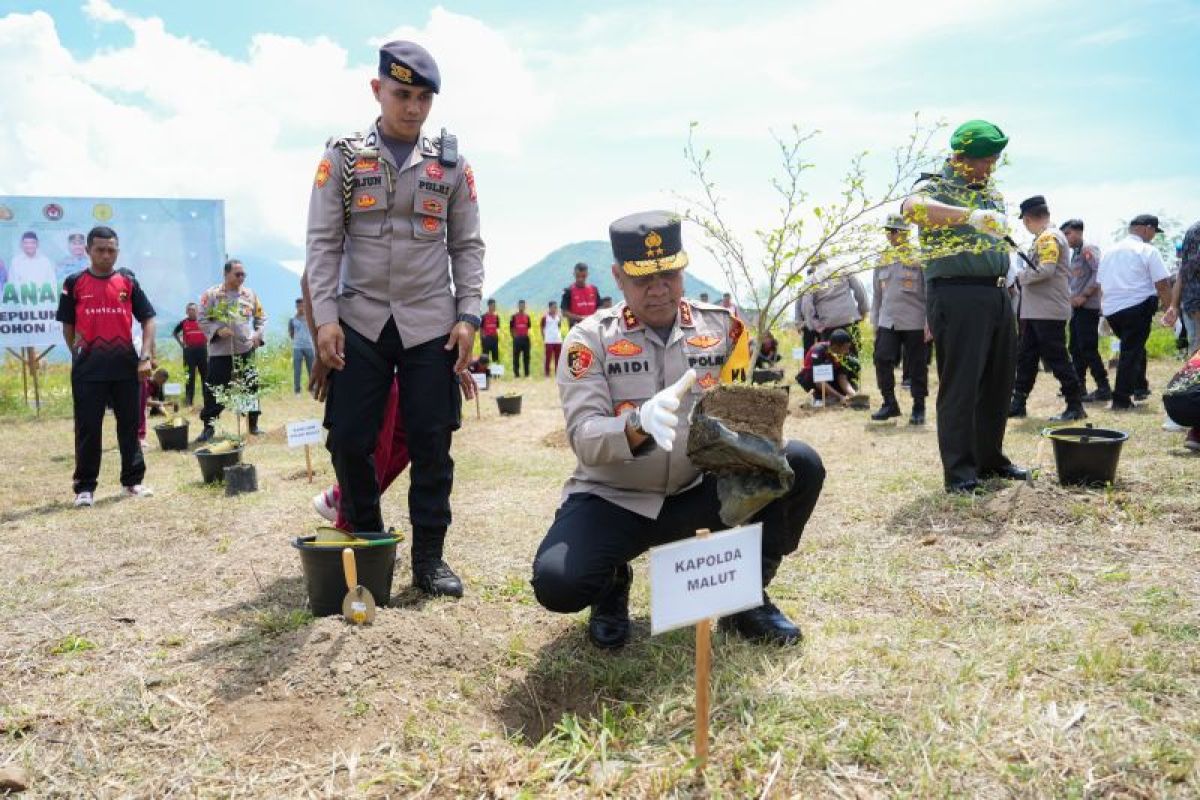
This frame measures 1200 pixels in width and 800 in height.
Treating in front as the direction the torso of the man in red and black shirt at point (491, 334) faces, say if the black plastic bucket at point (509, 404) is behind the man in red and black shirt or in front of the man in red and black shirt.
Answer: in front

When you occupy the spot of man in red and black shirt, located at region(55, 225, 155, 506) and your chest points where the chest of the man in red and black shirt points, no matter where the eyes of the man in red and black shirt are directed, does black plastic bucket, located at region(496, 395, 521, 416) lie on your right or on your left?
on your left

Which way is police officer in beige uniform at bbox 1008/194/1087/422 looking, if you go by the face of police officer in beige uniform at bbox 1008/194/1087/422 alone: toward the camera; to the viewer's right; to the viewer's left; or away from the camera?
to the viewer's left

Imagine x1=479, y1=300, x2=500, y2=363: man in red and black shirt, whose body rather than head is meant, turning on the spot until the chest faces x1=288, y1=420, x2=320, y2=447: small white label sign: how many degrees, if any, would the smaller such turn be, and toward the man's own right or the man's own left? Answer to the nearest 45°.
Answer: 0° — they already face it

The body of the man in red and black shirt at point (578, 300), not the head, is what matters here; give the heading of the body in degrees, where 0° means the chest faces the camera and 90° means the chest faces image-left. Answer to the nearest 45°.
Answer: approximately 0°

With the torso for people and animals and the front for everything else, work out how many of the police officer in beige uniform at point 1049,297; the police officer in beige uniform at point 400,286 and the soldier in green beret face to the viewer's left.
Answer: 1

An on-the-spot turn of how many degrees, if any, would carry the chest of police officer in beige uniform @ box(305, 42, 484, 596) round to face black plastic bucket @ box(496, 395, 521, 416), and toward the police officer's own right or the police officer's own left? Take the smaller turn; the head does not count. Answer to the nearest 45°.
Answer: approximately 180°

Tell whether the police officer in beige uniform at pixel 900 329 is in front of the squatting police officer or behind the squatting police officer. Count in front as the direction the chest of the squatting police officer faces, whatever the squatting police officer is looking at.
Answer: behind

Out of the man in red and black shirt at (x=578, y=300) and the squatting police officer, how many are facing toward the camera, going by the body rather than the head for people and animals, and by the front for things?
2

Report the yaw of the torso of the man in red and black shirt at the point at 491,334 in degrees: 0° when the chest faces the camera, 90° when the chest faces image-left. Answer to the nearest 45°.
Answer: approximately 0°
